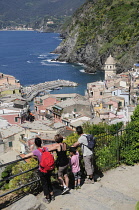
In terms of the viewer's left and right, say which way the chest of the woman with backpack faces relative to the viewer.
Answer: facing away from the viewer and to the left of the viewer
